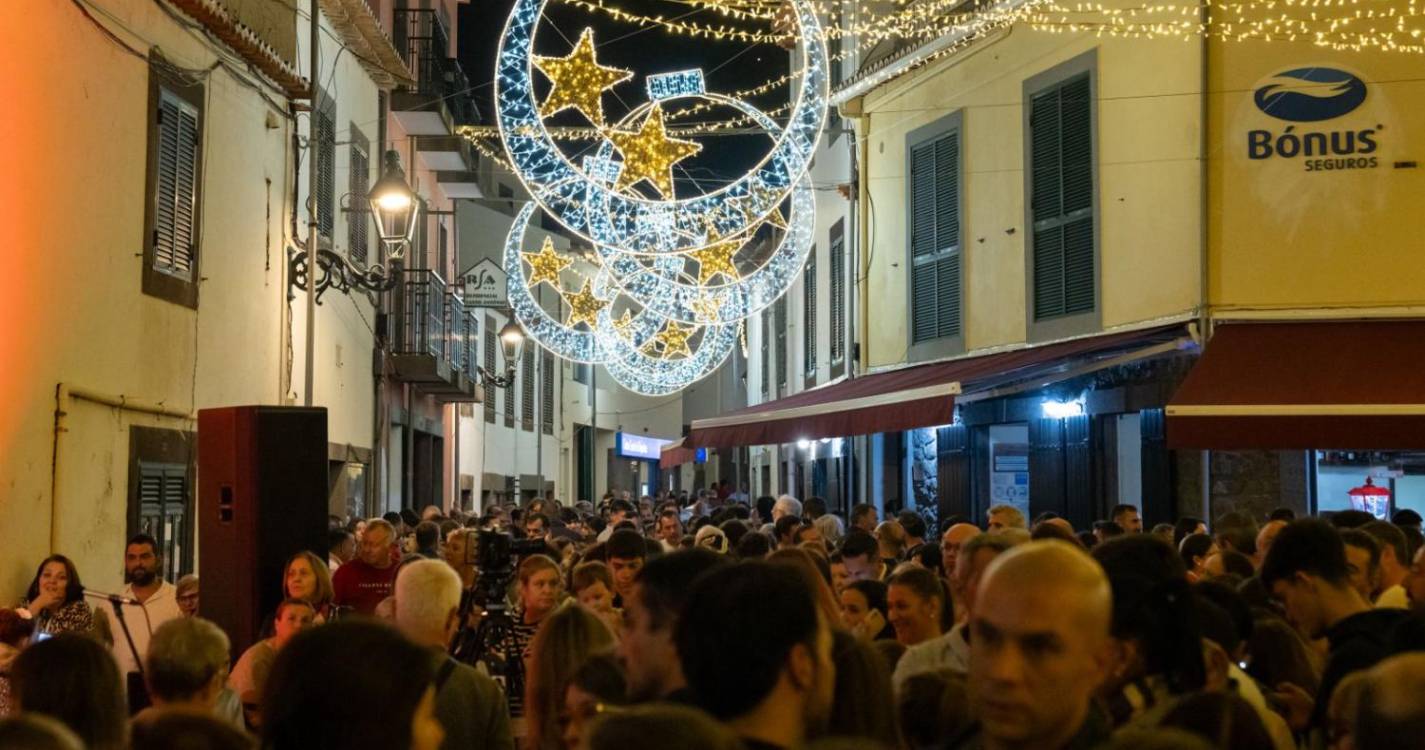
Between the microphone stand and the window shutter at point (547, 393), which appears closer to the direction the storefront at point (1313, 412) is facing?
the microphone stand

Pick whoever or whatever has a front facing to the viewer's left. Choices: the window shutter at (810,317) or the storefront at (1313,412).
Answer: the window shutter

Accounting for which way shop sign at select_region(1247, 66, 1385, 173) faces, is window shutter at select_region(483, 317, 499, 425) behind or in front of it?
behind

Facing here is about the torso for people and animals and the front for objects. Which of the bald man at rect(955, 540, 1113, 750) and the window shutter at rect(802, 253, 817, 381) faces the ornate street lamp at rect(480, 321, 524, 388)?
the window shutter

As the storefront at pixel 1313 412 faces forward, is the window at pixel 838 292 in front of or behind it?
behind

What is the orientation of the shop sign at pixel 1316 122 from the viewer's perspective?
toward the camera

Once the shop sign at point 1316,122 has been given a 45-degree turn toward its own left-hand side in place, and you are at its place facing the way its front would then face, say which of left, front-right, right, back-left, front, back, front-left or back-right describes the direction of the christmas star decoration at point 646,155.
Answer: right

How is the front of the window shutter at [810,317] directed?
to the viewer's left

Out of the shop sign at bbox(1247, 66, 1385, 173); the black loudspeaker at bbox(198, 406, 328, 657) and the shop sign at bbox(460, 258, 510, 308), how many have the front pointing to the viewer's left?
0

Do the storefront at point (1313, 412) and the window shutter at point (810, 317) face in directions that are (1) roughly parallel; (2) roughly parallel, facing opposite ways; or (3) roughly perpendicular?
roughly perpendicular

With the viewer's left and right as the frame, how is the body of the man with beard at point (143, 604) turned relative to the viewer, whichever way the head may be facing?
facing the viewer

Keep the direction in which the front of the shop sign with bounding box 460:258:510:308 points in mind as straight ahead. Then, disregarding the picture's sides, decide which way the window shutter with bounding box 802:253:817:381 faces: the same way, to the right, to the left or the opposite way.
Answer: to the right

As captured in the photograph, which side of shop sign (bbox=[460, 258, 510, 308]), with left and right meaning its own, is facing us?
front

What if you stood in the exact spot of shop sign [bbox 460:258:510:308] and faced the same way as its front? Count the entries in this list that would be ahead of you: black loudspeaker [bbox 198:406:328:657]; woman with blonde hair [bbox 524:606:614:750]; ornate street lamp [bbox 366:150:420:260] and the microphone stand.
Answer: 4

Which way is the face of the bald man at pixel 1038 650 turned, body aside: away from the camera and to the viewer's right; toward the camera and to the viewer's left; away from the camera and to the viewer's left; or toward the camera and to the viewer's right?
toward the camera and to the viewer's left

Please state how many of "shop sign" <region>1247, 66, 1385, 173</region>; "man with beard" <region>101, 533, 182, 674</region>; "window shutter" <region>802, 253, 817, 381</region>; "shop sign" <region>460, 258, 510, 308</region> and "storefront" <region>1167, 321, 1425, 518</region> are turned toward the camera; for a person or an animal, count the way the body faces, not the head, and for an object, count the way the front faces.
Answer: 4
